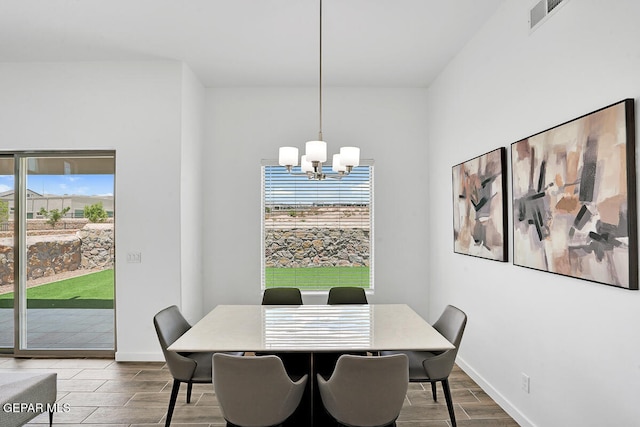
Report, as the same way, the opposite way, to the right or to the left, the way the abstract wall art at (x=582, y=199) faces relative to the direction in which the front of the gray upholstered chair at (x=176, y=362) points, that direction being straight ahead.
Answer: the opposite way

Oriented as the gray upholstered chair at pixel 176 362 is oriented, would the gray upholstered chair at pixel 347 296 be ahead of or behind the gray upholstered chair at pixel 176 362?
ahead

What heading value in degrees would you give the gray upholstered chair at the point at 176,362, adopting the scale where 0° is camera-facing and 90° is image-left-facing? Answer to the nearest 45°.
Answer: approximately 270°

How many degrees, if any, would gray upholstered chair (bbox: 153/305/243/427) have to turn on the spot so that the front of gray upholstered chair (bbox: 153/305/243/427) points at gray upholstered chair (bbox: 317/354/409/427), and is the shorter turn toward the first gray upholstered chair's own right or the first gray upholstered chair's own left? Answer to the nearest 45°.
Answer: approximately 45° to the first gray upholstered chair's own right

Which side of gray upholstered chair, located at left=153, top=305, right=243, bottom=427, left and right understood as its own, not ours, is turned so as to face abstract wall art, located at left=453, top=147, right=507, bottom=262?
front

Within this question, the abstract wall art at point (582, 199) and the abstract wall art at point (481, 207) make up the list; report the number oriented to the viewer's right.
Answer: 0

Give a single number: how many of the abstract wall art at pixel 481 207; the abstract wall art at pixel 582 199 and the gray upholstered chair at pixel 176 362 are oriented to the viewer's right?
1

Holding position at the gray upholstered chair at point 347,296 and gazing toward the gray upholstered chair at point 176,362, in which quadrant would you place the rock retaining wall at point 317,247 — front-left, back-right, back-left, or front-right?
back-right

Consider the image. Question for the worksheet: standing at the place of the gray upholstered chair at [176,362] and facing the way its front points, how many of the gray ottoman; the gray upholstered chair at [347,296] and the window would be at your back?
1

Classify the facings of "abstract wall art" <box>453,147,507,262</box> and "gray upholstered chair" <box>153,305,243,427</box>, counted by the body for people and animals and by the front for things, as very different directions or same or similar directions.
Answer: very different directions

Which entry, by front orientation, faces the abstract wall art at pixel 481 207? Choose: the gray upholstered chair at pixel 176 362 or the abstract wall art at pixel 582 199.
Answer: the gray upholstered chair

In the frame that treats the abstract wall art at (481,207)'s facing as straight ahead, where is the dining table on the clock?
The dining table is roughly at 12 o'clock from the abstract wall art.

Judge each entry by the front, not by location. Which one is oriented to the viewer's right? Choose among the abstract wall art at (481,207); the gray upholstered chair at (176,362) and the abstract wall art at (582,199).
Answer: the gray upholstered chair
